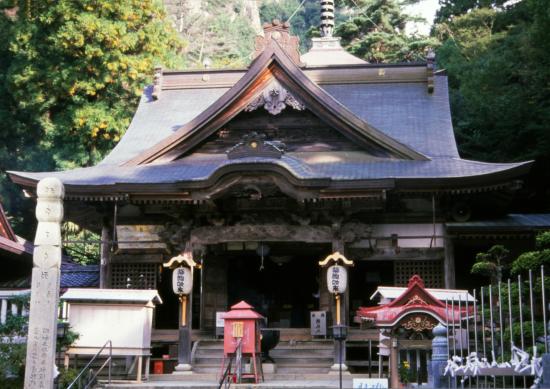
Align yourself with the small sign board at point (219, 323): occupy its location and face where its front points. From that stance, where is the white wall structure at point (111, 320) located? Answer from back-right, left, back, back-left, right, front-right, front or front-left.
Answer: front-right

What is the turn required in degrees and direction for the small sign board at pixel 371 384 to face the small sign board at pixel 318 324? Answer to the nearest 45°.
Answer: approximately 180°

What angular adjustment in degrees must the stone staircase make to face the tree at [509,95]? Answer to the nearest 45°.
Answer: approximately 135° to its left

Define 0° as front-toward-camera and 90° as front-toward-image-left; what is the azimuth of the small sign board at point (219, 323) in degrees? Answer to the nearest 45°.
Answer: approximately 0°

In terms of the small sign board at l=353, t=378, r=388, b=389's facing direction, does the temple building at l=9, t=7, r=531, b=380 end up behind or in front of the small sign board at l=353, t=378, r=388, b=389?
behind

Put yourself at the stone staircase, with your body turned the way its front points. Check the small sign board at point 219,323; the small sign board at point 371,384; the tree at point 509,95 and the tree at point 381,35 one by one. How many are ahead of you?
1

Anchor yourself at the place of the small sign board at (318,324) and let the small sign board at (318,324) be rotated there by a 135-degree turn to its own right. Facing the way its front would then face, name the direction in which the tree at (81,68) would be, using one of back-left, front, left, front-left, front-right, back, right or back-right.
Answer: front

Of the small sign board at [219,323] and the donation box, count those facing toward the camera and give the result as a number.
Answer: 2

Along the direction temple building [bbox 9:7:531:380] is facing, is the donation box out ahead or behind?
ahead

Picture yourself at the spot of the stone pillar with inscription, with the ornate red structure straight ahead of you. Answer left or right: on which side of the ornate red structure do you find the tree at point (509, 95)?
left

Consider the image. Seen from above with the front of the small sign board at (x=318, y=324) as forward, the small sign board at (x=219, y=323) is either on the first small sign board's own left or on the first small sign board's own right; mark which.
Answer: on the first small sign board's own right
